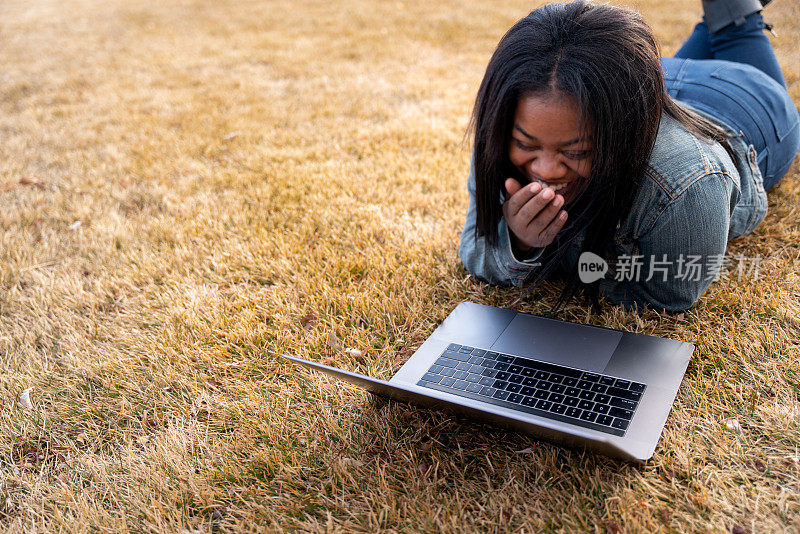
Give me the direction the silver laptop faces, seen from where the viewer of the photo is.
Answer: facing away from the viewer and to the right of the viewer

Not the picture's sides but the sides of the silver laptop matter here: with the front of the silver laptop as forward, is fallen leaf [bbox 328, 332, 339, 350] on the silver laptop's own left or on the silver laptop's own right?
on the silver laptop's own left

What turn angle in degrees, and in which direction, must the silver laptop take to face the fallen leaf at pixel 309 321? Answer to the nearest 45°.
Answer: approximately 90° to its left

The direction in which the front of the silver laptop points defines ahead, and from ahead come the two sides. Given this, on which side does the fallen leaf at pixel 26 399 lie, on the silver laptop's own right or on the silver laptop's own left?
on the silver laptop's own left

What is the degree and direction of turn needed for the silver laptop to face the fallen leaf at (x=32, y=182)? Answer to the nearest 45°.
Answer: approximately 90° to its left
